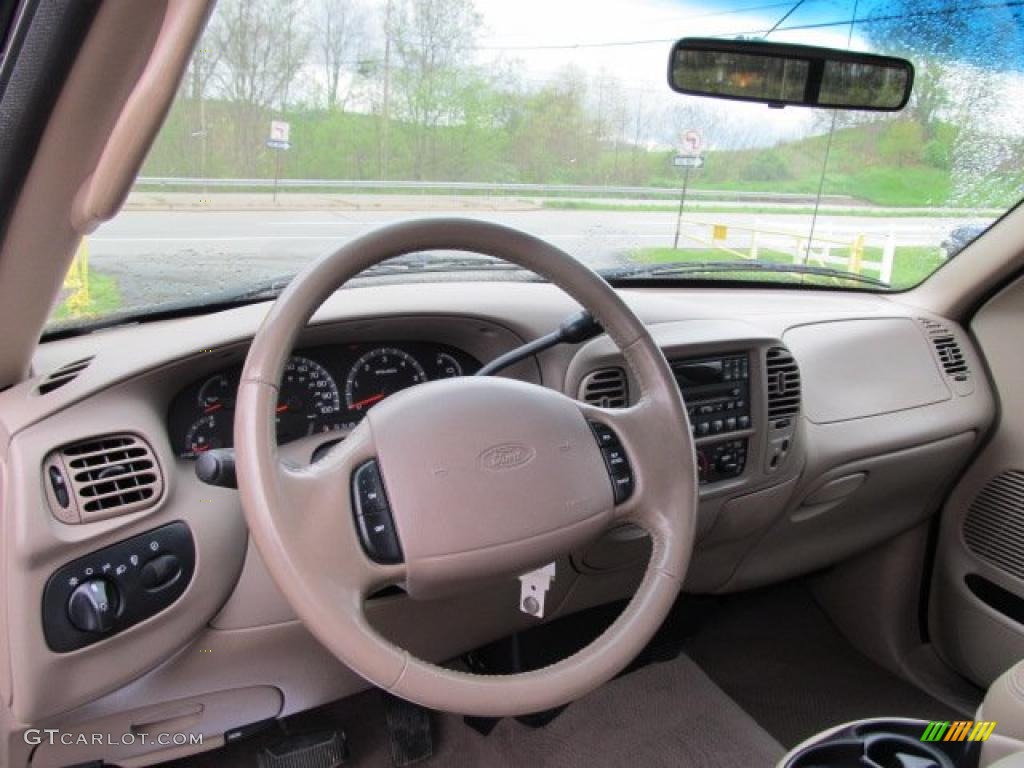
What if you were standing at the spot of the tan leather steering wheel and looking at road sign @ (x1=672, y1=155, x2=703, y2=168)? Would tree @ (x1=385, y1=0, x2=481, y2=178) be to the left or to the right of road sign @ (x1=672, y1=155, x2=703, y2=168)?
left

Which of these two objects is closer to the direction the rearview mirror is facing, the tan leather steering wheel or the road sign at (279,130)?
the tan leather steering wheel

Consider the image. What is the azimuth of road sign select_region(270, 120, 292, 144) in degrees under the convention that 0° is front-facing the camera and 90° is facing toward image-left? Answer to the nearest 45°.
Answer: approximately 0°

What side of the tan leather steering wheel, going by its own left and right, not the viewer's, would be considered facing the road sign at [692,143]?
back

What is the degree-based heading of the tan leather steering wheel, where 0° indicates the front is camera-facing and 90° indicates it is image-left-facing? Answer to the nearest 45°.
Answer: approximately 0°

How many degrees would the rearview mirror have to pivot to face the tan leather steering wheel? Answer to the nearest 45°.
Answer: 0° — it already faces it

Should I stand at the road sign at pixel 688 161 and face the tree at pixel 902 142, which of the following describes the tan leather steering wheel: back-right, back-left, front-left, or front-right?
back-right
